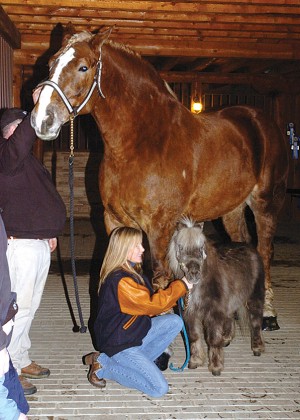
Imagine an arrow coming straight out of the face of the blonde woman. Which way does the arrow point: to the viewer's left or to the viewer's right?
to the viewer's right

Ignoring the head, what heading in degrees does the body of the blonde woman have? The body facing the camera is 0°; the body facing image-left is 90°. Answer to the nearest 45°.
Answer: approximately 270°

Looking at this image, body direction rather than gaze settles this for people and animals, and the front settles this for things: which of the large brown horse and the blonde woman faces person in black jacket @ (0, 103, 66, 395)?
the large brown horse

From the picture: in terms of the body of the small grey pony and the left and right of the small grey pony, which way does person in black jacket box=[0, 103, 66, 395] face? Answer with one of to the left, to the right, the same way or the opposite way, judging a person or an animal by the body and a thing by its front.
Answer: the opposite way

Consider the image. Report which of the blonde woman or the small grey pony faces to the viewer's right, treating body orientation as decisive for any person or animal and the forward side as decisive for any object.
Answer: the blonde woman

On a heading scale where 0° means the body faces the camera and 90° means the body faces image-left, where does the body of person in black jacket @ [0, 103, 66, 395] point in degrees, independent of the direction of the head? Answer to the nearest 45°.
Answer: approximately 270°

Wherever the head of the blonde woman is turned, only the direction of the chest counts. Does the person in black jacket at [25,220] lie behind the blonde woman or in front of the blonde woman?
behind

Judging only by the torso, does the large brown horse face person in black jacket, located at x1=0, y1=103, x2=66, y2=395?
yes

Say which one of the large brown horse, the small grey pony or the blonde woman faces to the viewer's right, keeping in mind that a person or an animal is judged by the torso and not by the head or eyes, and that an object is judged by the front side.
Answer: the blonde woman
